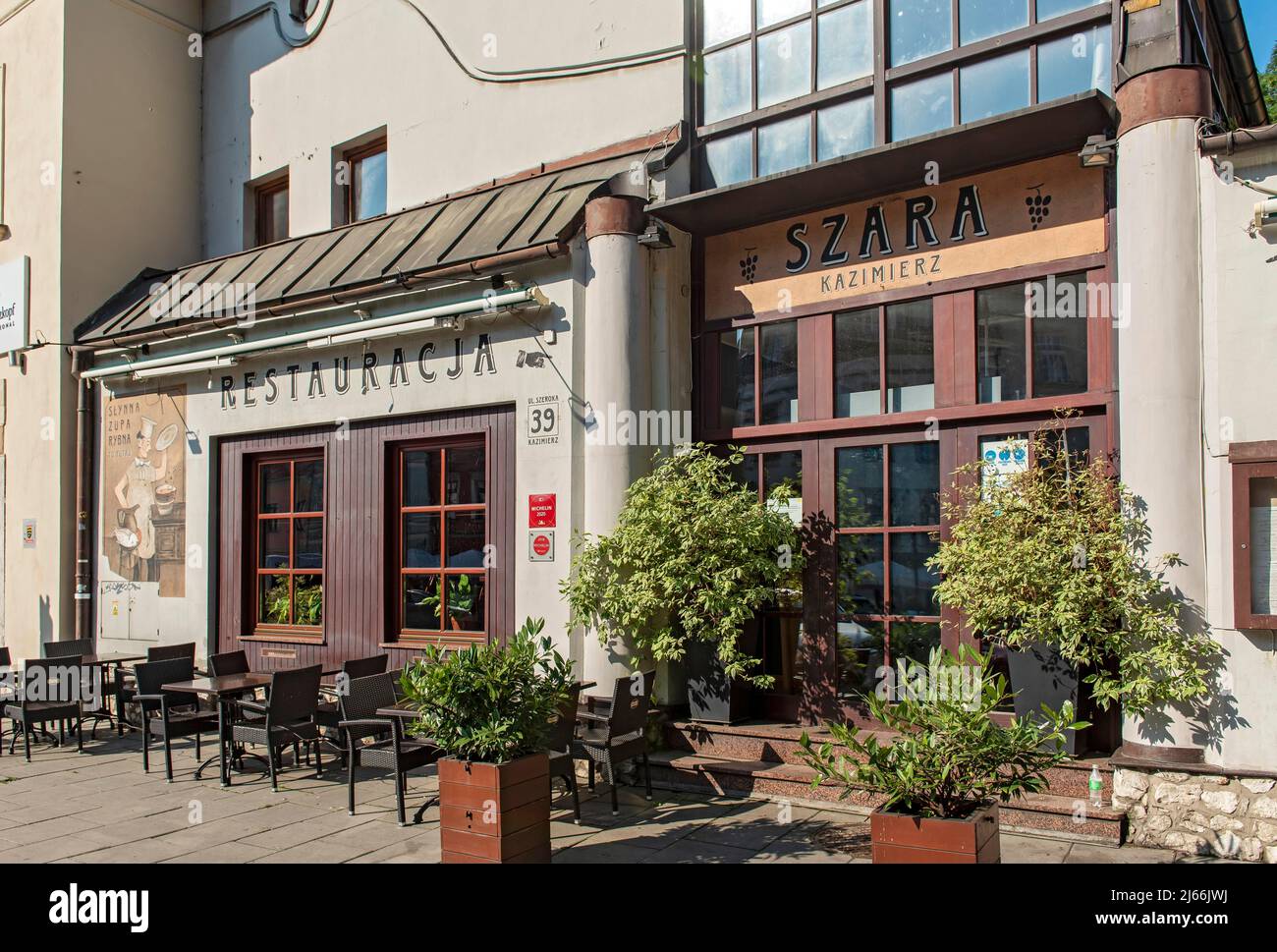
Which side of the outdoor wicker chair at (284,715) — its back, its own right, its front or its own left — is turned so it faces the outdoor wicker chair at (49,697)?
front

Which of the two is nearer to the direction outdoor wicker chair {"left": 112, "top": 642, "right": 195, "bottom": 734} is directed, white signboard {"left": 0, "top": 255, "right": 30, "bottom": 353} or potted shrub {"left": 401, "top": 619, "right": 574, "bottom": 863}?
the potted shrub

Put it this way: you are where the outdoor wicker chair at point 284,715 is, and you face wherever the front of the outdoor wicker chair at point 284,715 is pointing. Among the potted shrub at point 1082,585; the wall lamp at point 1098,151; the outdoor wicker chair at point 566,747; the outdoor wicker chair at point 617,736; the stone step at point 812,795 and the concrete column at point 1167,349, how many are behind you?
6

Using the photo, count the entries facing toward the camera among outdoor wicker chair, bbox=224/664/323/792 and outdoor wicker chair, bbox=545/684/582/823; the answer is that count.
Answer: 0

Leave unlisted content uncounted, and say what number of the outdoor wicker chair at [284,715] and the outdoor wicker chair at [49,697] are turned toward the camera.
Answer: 0

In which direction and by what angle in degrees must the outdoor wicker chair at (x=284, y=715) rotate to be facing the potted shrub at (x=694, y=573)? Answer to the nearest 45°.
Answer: approximately 135° to its right

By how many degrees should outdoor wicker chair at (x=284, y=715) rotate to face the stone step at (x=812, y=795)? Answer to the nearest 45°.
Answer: approximately 180°

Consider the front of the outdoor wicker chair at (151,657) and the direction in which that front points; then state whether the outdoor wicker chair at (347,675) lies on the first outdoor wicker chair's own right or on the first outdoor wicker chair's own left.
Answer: on the first outdoor wicker chair's own left

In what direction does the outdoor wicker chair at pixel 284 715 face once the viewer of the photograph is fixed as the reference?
facing away from the viewer and to the left of the viewer

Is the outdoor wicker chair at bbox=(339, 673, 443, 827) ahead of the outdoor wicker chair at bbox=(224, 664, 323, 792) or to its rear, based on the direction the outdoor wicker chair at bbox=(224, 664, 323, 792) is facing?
to the rear

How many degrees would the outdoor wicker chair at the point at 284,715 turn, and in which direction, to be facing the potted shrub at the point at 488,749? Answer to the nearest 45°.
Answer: approximately 135° to its left
